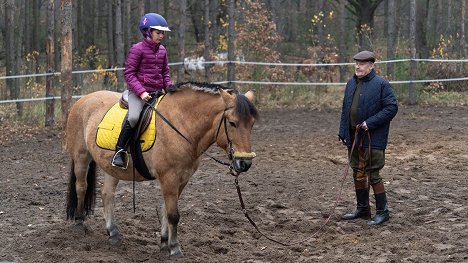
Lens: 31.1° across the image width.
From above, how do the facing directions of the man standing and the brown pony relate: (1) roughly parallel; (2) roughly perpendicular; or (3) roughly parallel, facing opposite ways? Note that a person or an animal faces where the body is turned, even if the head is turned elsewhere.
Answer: roughly perpendicular

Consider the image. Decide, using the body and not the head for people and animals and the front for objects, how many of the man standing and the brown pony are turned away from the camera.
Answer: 0

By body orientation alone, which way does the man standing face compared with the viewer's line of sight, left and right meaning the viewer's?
facing the viewer and to the left of the viewer

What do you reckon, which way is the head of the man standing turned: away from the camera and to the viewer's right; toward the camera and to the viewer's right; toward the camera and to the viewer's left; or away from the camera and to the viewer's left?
toward the camera and to the viewer's left

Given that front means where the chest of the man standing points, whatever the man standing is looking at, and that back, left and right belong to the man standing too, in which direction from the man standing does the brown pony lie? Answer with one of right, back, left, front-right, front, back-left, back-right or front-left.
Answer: front

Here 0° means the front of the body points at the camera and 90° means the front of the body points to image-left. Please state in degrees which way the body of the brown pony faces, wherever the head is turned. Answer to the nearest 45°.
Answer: approximately 315°
